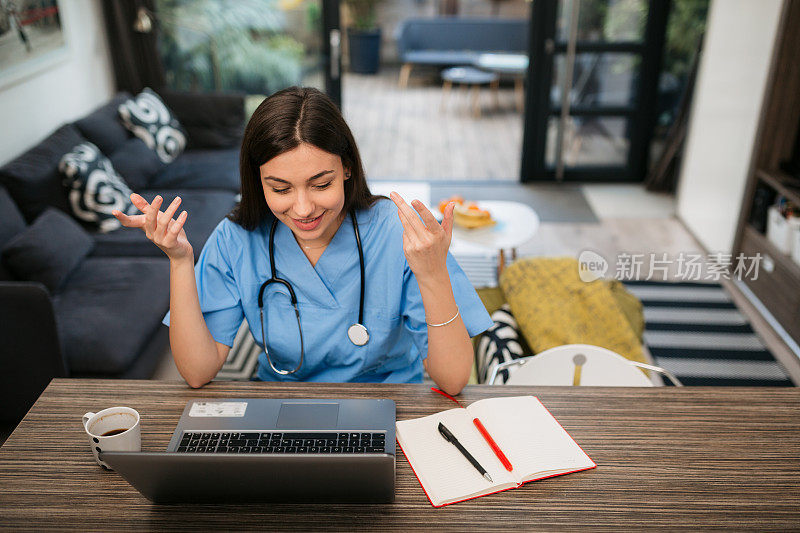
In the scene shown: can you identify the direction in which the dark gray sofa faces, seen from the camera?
facing the viewer and to the right of the viewer

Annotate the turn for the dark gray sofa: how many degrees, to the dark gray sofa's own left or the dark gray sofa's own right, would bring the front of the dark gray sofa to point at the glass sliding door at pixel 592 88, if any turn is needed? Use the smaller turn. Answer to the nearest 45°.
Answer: approximately 45° to the dark gray sofa's own left

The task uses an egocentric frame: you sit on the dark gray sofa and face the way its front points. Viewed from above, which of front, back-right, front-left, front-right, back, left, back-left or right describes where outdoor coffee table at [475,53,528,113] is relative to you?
left

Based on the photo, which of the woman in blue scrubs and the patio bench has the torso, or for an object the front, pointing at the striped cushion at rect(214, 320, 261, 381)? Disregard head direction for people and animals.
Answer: the patio bench

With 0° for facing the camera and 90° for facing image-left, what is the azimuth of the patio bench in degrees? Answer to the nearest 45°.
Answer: approximately 0°

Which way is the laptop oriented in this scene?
away from the camera

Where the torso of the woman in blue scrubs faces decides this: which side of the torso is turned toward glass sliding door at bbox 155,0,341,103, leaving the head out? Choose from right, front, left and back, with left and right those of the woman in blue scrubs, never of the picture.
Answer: back

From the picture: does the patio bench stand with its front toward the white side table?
yes

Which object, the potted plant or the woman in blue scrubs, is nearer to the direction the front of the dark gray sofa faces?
the woman in blue scrubs

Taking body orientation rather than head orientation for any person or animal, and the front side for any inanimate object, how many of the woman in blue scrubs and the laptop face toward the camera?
1

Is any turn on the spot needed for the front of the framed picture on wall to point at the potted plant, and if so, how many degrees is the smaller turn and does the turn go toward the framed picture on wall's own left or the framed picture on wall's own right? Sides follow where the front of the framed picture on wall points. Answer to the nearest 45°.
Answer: approximately 90° to the framed picture on wall's own left

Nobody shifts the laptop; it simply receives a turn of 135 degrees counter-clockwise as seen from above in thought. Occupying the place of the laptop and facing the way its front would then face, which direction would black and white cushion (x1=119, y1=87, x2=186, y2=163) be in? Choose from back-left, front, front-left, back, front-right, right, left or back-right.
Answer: back-right

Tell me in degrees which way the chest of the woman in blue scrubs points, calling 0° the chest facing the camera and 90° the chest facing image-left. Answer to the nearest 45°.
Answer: approximately 0°

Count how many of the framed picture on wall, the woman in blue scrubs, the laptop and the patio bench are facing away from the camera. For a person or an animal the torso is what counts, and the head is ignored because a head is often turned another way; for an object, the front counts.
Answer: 1

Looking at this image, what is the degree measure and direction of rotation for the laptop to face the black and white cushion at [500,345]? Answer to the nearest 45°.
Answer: approximately 45° to its right

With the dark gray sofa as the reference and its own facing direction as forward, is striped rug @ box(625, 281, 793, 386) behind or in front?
in front
